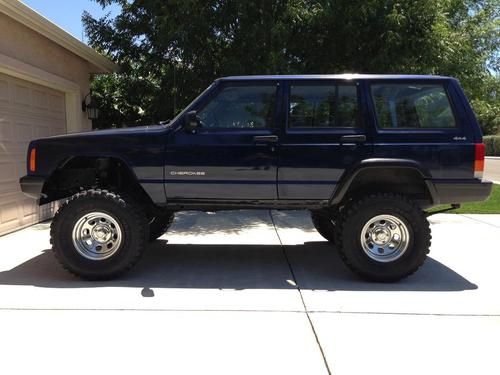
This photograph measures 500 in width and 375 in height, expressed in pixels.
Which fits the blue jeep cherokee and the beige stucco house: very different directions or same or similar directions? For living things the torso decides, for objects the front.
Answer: very different directions

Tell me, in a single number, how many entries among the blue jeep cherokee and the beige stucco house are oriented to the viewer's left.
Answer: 1

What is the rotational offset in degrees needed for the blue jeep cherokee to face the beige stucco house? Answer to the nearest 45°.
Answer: approximately 45° to its right

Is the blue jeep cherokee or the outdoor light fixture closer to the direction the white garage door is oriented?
the blue jeep cherokee

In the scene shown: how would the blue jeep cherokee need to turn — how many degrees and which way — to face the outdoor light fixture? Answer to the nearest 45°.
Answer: approximately 45° to its right

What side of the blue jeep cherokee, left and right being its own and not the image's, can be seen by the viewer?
left

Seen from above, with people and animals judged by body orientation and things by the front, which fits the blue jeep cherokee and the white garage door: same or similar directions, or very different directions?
very different directions

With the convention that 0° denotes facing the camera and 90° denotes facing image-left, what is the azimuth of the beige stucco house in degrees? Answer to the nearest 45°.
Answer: approximately 315°

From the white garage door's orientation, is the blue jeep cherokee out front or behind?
out front

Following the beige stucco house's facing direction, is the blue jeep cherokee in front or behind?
in front

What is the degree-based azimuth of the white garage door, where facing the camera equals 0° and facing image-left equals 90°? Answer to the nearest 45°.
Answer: approximately 315°

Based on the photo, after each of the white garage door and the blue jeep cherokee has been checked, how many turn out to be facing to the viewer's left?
1
